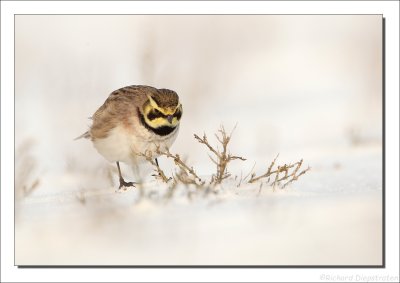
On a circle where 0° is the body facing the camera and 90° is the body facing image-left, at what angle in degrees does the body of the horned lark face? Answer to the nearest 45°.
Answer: approximately 315°

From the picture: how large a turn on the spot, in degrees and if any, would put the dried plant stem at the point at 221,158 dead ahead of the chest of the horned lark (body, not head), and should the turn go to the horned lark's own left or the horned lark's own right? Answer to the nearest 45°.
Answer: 0° — it already faces it

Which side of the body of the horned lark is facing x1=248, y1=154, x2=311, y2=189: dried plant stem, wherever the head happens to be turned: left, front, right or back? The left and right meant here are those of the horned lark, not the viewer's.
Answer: front
